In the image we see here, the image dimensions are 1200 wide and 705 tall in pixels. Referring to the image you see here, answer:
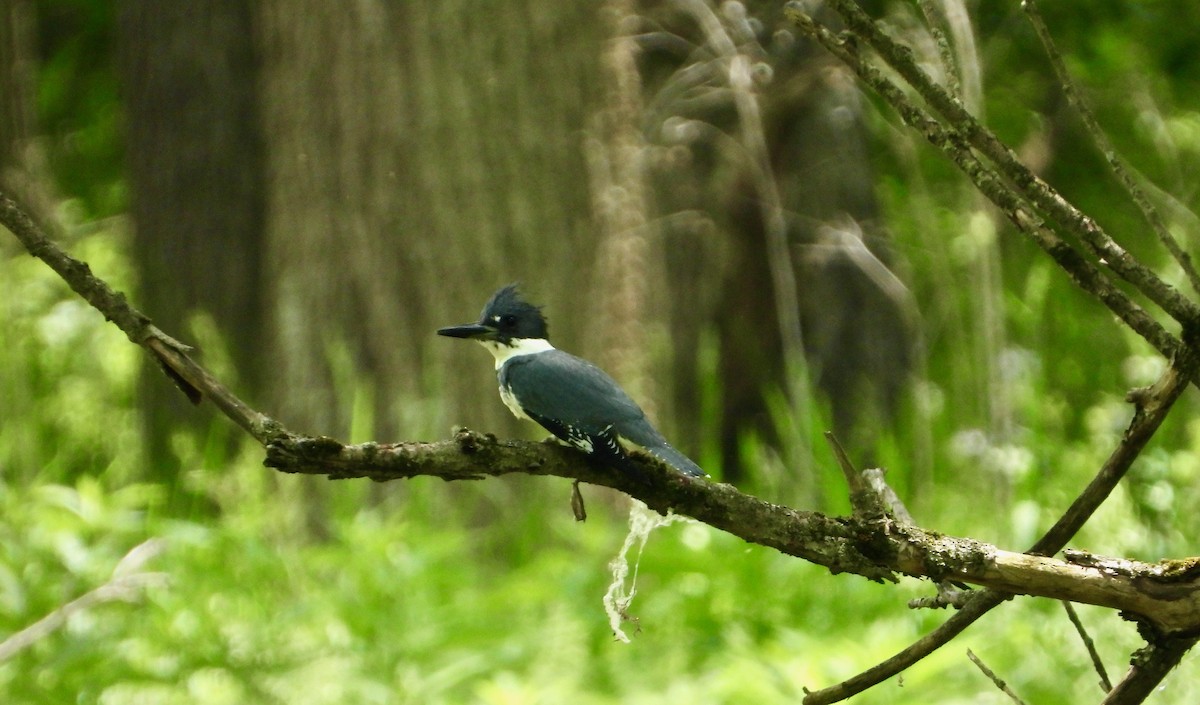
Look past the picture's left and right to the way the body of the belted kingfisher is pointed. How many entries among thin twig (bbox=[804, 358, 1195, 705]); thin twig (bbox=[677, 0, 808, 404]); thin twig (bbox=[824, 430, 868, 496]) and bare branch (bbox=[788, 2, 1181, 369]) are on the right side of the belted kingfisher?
1

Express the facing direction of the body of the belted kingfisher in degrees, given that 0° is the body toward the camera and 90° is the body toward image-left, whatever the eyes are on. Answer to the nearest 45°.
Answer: approximately 90°

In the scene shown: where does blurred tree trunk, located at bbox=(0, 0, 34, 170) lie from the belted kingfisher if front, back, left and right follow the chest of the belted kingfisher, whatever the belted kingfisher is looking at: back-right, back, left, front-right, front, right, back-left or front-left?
front-right

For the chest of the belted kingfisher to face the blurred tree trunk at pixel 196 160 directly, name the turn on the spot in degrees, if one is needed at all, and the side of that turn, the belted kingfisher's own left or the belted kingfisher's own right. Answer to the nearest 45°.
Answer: approximately 45° to the belted kingfisher's own right

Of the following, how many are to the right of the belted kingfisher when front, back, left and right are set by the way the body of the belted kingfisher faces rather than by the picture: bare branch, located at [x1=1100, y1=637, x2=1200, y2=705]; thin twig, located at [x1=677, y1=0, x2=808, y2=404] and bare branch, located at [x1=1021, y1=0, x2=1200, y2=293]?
1

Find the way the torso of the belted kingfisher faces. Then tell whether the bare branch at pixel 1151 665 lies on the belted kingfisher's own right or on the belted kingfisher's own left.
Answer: on the belted kingfisher's own left

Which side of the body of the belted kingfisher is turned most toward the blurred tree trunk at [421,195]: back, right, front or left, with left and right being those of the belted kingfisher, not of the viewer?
right

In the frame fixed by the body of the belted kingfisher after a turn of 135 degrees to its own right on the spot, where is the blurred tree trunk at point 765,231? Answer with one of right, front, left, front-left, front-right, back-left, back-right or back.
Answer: front-left
